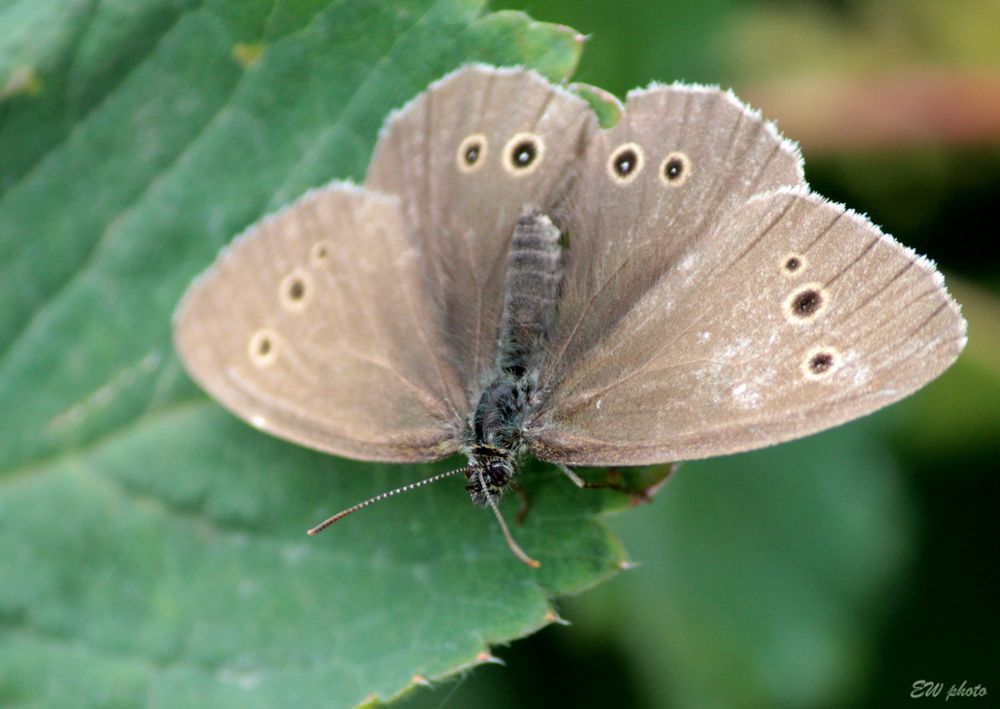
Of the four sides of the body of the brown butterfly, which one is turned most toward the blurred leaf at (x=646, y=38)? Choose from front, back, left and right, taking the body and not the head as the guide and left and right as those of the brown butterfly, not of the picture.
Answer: back

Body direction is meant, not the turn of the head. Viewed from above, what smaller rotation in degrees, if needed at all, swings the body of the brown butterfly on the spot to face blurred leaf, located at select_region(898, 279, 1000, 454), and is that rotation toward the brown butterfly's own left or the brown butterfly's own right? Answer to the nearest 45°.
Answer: approximately 135° to the brown butterfly's own left

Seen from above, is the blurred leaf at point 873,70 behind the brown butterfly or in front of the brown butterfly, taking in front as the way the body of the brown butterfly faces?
behind

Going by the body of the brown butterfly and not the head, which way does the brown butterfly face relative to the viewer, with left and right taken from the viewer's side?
facing the viewer

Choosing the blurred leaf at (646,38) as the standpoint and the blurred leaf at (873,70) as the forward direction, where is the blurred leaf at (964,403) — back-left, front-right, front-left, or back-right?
front-right
